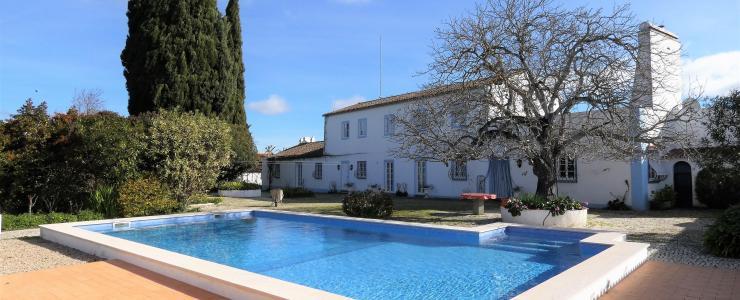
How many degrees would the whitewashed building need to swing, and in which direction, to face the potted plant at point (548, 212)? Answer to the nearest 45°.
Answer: approximately 45° to its left

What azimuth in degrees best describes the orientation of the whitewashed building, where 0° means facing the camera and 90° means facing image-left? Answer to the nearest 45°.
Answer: approximately 45°

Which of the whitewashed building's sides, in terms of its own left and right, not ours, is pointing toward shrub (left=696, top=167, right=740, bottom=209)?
left

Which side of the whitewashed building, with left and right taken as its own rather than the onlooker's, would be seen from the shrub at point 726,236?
left

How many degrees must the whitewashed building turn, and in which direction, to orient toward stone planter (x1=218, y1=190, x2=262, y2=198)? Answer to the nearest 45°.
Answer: approximately 45° to its right

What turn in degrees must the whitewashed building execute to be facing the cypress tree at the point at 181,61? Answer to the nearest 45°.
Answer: approximately 45° to its right
